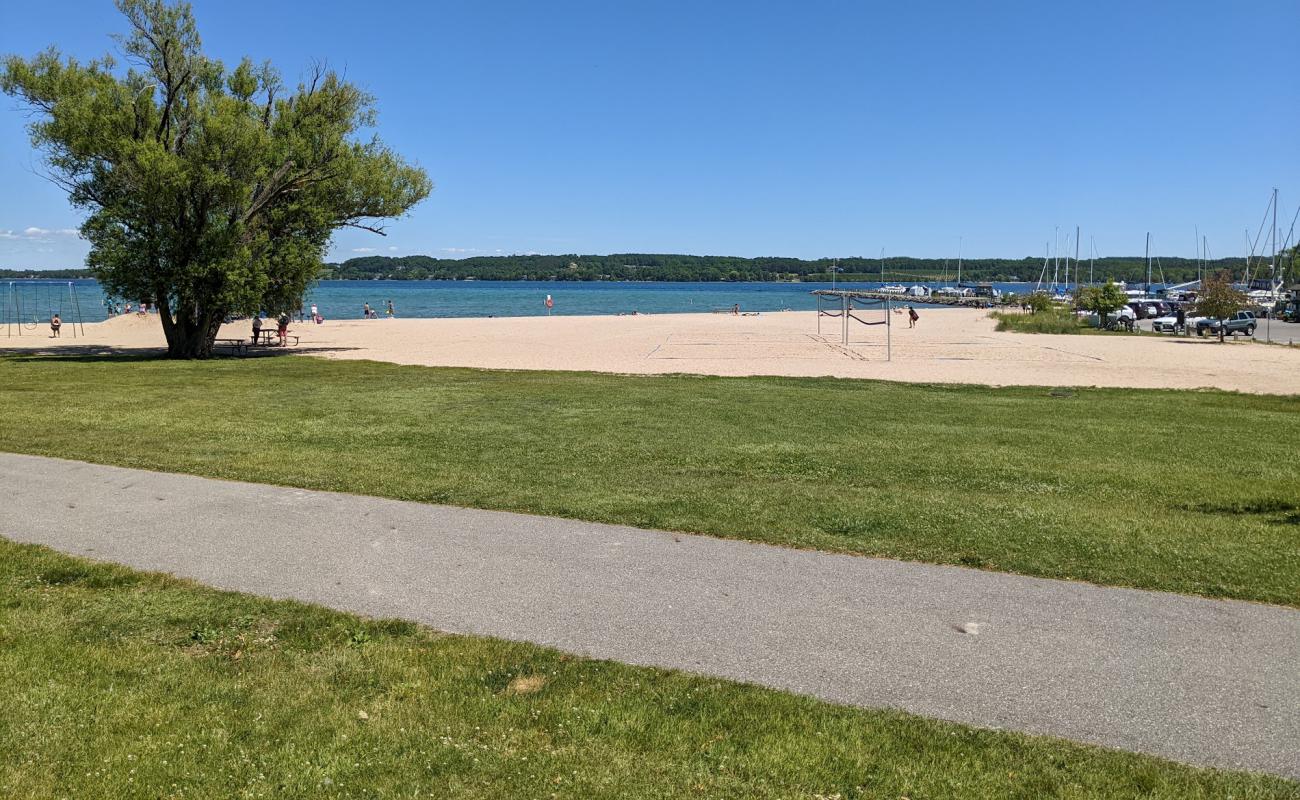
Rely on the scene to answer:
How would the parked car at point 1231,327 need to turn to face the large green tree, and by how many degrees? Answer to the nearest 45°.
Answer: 0° — it already faces it

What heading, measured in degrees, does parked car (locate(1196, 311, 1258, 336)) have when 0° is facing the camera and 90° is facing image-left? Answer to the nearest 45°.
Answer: approximately 45°
